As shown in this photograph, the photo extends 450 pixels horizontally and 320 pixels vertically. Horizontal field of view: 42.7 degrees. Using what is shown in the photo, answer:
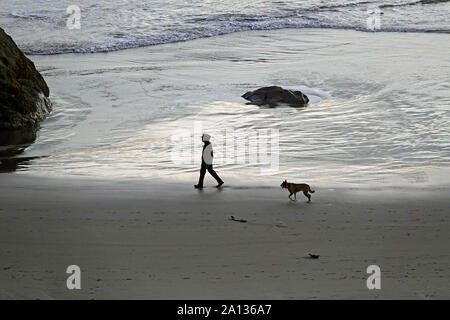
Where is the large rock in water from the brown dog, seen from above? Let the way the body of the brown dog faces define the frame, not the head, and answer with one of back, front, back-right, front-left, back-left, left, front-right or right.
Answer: right

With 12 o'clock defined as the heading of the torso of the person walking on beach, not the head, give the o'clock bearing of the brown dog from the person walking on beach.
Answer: The brown dog is roughly at 7 o'clock from the person walking on beach.

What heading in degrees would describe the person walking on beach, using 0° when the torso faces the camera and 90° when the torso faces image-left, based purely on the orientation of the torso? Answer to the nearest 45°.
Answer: approximately 90°

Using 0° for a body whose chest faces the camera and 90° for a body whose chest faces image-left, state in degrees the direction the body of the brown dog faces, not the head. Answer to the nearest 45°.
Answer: approximately 90°

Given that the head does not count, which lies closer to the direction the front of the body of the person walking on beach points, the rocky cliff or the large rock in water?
the rocky cliff

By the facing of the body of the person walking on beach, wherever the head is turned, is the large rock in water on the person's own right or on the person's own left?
on the person's own right

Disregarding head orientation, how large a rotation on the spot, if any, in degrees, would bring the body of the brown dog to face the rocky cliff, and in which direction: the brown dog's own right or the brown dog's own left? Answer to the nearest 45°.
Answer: approximately 45° to the brown dog's own right
